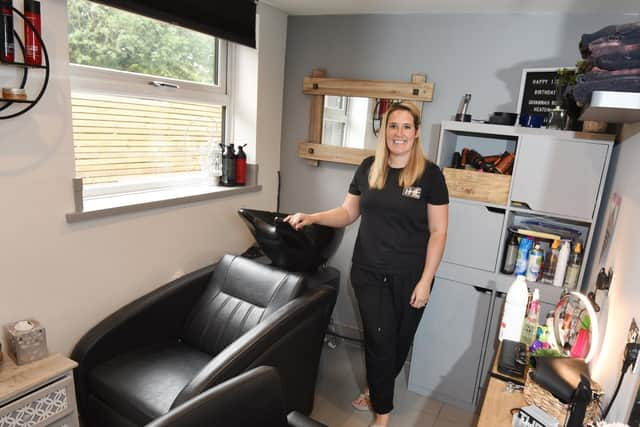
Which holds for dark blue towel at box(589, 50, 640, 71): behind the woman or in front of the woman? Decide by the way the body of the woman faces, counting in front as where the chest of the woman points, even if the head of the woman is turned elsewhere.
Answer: in front

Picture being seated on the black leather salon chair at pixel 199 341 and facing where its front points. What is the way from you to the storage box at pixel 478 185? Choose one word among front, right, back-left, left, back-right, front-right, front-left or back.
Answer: back-left

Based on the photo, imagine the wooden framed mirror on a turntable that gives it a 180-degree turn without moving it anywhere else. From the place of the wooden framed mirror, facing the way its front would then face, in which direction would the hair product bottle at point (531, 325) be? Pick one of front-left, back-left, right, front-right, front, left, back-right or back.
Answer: back-right

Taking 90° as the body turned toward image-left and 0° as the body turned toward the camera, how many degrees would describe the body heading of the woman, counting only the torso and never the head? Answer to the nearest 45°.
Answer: approximately 0°

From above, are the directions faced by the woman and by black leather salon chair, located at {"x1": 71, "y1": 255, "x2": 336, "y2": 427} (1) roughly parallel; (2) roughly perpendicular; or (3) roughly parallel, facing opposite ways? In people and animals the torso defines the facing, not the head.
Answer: roughly parallel

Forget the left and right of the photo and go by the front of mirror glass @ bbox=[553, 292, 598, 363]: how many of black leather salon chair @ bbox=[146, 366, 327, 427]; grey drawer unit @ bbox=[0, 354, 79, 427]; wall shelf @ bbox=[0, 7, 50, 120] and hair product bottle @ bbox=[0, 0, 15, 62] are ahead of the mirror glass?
4

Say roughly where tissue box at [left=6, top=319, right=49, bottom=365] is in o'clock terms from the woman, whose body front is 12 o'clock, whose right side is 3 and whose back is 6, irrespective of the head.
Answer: The tissue box is roughly at 2 o'clock from the woman.

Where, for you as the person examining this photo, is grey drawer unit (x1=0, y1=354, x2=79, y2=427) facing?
facing the viewer and to the right of the viewer

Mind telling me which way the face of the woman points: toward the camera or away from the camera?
toward the camera

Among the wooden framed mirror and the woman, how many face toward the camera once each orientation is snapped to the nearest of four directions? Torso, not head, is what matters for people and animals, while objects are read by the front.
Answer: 2

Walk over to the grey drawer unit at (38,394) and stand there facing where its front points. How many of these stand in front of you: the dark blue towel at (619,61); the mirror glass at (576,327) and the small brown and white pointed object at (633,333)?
3

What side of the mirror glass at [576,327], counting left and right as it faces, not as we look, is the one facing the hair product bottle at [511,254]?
right

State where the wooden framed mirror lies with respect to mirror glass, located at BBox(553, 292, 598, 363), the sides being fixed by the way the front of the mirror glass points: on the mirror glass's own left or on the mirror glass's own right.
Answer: on the mirror glass's own right

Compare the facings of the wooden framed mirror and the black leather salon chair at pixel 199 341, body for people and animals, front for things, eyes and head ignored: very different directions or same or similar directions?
same or similar directions

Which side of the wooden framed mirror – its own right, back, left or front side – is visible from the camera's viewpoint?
front

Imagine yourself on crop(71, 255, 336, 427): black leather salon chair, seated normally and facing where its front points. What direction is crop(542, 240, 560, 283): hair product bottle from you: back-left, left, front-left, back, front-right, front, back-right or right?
back-left

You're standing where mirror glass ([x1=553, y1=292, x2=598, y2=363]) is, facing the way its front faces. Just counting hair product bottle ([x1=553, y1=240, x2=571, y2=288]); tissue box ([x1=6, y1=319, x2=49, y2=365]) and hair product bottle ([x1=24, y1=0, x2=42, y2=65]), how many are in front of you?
2
